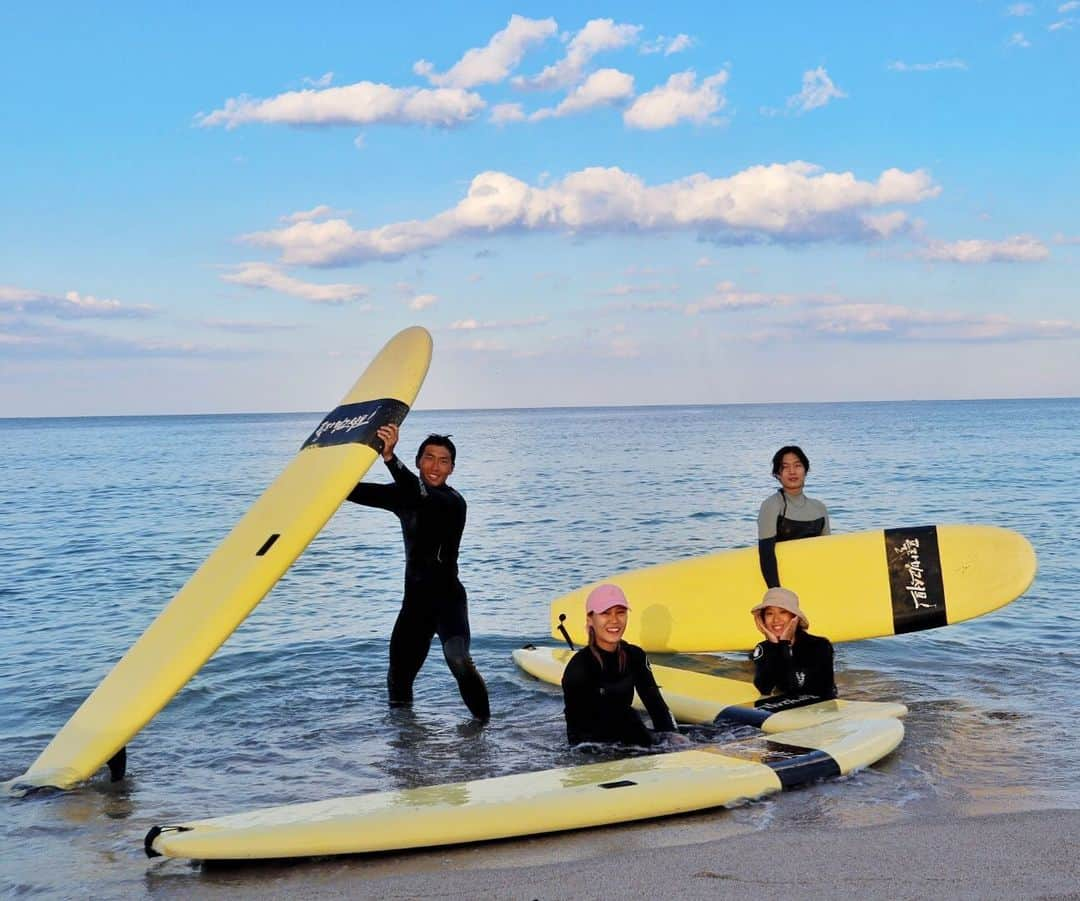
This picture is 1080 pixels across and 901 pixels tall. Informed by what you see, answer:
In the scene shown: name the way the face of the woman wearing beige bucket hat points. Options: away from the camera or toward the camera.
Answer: toward the camera

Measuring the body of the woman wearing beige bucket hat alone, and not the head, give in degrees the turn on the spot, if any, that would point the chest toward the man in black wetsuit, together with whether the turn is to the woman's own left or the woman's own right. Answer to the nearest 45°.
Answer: approximately 90° to the woman's own right

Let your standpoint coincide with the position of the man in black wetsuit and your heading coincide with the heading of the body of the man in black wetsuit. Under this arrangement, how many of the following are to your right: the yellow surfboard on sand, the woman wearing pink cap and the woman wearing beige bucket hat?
0

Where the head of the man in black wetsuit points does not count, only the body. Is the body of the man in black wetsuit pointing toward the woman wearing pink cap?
no

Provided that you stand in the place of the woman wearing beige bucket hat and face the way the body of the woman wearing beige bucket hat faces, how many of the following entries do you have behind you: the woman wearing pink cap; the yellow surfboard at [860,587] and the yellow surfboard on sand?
1

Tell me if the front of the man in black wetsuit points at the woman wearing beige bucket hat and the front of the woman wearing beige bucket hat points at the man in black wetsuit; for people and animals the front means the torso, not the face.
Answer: no

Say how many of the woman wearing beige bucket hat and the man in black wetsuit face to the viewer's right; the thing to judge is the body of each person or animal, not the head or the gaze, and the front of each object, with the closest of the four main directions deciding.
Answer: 0

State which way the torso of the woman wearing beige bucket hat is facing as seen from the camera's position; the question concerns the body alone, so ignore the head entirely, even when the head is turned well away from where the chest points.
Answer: toward the camera

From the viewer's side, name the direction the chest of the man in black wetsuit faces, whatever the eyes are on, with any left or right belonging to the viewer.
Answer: facing the viewer and to the left of the viewer

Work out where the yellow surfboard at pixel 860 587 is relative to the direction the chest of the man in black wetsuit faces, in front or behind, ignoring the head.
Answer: behind

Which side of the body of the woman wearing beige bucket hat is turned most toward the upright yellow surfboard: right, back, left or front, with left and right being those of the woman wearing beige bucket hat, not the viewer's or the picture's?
right

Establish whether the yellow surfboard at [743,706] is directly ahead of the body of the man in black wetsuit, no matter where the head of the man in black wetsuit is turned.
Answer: no

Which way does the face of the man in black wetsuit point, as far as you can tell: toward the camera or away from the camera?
toward the camera

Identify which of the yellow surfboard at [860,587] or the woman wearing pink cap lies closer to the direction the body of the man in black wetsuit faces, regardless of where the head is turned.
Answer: the woman wearing pink cap

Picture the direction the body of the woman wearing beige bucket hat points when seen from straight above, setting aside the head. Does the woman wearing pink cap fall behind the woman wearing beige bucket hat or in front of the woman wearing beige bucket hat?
in front

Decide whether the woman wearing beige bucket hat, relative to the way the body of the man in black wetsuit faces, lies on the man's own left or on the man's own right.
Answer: on the man's own left
